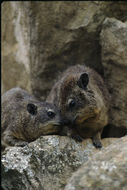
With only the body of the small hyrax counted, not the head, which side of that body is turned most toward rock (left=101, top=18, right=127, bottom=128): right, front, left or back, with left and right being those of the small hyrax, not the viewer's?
front

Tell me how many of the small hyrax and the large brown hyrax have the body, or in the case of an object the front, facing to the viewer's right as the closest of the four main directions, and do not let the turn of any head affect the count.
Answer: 1

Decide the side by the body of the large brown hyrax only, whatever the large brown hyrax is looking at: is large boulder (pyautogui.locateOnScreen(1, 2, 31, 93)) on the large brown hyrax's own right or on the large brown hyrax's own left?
on the large brown hyrax's own right

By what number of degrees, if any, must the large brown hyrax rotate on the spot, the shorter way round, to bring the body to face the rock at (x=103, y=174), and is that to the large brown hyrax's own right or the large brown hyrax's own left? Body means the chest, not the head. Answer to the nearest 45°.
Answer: approximately 45° to the large brown hyrax's own left

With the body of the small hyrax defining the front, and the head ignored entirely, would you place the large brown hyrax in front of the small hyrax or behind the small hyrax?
in front

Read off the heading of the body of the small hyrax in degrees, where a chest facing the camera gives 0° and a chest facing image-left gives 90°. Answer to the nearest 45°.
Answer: approximately 270°

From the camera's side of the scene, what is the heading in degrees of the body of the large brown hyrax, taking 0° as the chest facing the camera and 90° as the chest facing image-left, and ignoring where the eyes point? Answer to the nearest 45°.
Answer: approximately 45°

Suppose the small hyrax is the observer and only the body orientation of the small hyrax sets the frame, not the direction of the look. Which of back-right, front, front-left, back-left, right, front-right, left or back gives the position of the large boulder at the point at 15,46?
left

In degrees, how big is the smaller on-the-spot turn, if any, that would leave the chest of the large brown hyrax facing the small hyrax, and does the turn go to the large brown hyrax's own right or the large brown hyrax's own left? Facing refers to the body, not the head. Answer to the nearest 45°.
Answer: approximately 90° to the large brown hyrax's own right

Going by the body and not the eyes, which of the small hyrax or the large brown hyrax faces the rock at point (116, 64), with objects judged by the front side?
the small hyrax
